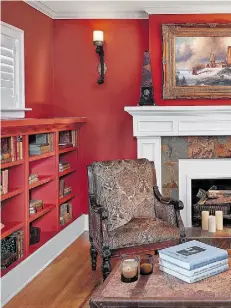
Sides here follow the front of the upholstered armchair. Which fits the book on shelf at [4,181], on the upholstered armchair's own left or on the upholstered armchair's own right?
on the upholstered armchair's own right

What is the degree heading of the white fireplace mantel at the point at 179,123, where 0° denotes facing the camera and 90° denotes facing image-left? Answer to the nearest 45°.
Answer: approximately 0°

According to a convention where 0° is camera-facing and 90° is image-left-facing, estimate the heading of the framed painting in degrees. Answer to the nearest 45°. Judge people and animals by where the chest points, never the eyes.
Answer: approximately 0°

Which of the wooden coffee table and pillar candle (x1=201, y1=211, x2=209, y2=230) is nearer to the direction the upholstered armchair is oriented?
the wooden coffee table

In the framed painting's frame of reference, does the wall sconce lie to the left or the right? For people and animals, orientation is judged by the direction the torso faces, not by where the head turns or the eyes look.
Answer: on its right

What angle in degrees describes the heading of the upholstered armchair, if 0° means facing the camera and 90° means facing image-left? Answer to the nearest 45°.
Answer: approximately 315°

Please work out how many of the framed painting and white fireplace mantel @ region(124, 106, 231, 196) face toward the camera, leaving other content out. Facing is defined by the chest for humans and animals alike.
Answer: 2

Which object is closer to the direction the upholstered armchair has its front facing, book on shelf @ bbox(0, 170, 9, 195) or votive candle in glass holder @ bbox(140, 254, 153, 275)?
the votive candle in glass holder

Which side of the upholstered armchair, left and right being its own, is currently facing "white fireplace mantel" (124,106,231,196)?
left

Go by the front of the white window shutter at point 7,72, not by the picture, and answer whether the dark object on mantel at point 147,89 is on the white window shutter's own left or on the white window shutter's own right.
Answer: on the white window shutter's own left

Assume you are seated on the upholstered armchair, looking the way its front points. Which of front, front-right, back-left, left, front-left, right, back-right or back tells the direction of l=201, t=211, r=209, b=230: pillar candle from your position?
left

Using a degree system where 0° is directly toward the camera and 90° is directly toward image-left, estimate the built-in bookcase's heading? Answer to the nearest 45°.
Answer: approximately 315°
